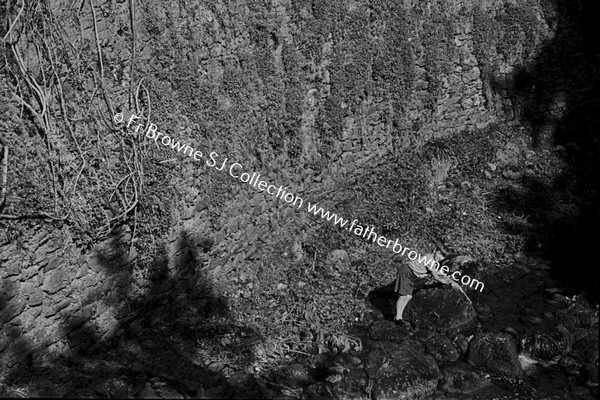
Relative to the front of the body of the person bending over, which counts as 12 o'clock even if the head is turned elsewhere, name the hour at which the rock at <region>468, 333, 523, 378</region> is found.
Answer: The rock is roughly at 2 o'clock from the person bending over.

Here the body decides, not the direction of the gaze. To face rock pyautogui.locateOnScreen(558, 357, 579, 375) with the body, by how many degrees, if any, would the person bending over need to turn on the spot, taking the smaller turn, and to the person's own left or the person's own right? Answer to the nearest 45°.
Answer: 0° — they already face it

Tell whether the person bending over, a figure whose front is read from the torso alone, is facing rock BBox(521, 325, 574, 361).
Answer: yes

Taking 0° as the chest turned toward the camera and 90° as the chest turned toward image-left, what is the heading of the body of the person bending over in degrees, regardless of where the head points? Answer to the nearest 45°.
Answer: approximately 270°

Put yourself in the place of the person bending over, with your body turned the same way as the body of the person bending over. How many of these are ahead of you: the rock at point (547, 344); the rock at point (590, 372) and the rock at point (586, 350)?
3

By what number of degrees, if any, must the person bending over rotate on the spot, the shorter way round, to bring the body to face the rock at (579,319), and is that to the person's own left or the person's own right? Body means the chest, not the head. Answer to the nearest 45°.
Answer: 0° — they already face it

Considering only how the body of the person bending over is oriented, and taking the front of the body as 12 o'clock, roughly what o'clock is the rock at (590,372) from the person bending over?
The rock is roughly at 12 o'clock from the person bending over.

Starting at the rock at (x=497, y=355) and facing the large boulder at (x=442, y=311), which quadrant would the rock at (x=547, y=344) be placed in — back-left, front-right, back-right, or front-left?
back-right
